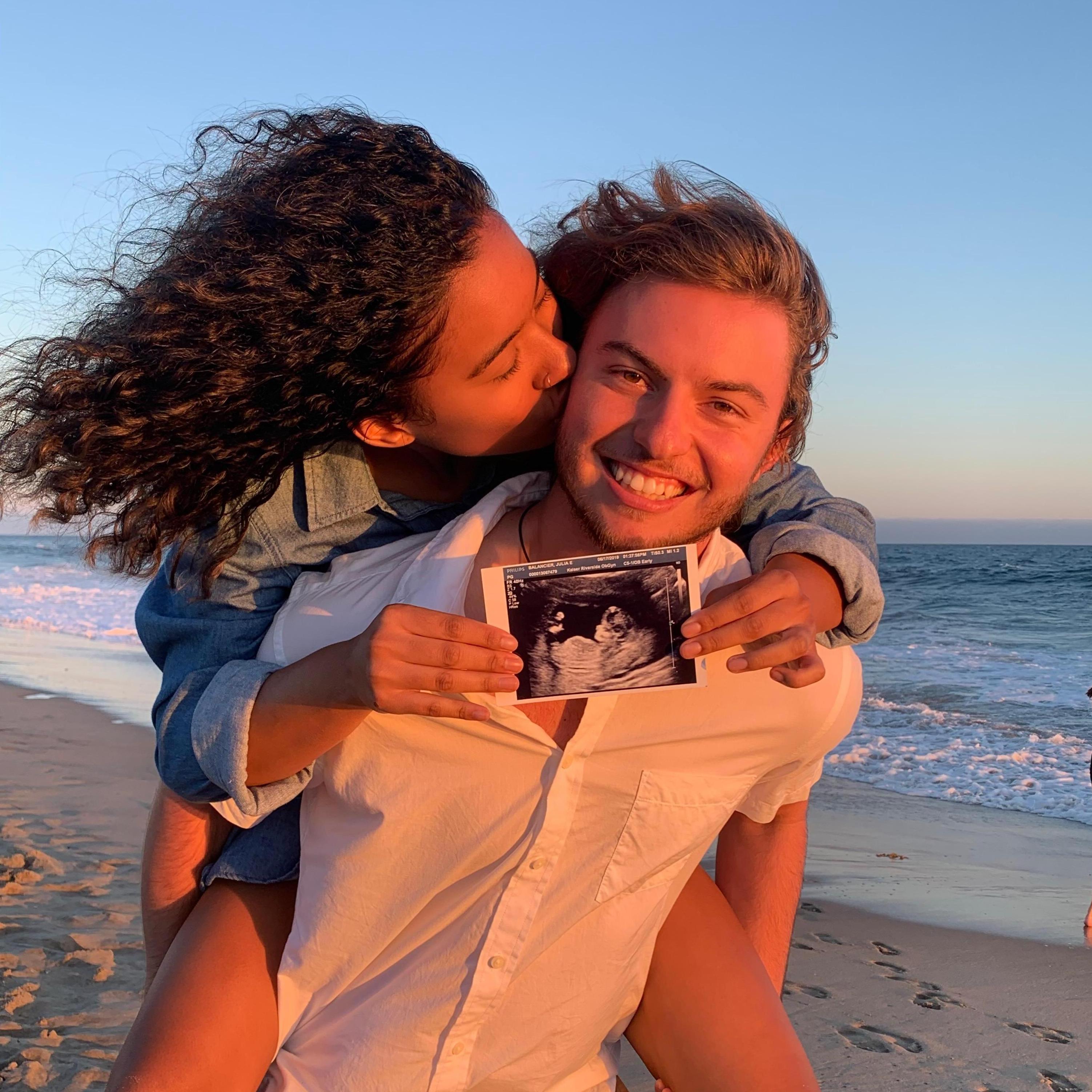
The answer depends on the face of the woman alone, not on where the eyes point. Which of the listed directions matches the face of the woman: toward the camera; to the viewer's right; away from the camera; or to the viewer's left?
to the viewer's right

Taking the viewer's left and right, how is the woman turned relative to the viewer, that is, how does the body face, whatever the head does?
facing the viewer and to the right of the viewer

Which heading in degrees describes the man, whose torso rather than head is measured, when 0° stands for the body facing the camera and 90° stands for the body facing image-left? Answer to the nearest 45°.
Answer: approximately 0°
